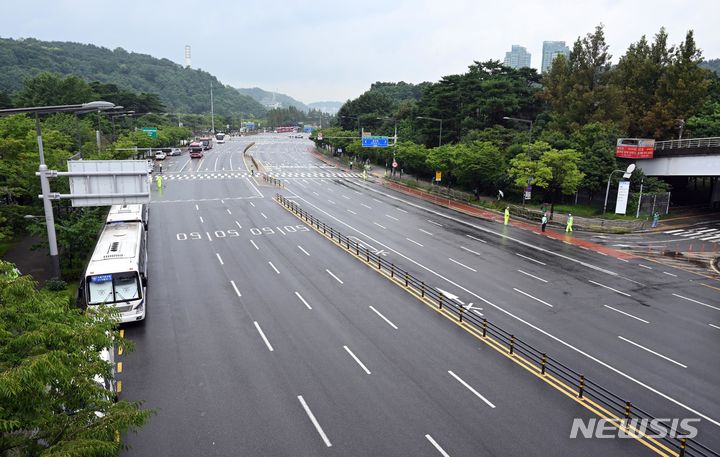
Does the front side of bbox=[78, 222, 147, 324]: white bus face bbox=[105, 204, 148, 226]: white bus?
no

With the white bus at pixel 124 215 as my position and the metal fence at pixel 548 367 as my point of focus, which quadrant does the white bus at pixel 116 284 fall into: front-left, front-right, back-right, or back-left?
front-right

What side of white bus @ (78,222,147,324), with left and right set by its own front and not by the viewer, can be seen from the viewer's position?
front

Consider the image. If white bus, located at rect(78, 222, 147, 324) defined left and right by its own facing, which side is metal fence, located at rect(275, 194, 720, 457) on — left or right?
on its left
